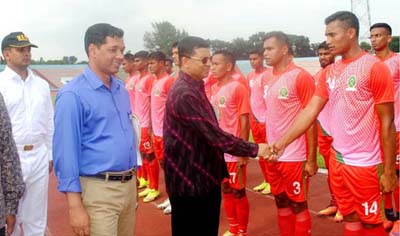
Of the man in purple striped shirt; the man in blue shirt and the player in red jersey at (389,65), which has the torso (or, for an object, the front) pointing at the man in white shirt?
the player in red jersey

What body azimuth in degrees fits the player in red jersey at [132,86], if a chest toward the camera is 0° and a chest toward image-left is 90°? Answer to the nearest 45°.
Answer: approximately 45°

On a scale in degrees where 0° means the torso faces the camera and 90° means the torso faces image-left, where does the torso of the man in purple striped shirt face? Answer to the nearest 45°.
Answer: approximately 270°

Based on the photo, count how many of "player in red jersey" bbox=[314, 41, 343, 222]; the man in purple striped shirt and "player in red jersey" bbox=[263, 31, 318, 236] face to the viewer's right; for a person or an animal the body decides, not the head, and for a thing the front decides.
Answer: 1

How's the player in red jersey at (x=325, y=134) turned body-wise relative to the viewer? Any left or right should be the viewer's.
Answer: facing the viewer and to the left of the viewer

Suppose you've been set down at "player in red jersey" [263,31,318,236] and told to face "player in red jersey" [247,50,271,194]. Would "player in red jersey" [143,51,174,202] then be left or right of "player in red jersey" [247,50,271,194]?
left

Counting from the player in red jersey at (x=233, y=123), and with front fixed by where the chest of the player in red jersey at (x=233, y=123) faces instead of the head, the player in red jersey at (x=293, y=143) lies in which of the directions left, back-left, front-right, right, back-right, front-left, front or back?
left

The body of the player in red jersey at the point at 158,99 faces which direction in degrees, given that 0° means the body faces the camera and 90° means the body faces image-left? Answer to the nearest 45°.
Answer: approximately 45°

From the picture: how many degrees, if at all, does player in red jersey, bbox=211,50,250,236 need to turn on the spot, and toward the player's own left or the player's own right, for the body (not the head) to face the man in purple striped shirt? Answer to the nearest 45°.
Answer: approximately 45° to the player's own left

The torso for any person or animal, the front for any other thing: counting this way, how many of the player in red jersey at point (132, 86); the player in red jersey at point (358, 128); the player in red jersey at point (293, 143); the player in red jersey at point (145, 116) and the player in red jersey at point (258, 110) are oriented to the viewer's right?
0

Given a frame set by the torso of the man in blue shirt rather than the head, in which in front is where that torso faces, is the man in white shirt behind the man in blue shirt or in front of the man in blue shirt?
behind

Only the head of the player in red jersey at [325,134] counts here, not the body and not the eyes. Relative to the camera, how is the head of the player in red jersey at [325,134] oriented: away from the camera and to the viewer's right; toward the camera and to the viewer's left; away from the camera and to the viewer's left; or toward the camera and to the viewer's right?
toward the camera and to the viewer's left

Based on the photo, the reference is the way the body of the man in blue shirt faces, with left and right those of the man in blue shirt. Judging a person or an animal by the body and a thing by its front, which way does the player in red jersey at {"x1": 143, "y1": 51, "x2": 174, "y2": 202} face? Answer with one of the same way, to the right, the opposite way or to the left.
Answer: to the right

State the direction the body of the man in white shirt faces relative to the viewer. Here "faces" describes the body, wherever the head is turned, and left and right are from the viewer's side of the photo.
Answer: facing the viewer and to the right of the viewer

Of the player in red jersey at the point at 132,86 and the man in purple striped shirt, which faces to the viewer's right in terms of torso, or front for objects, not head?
the man in purple striped shirt
